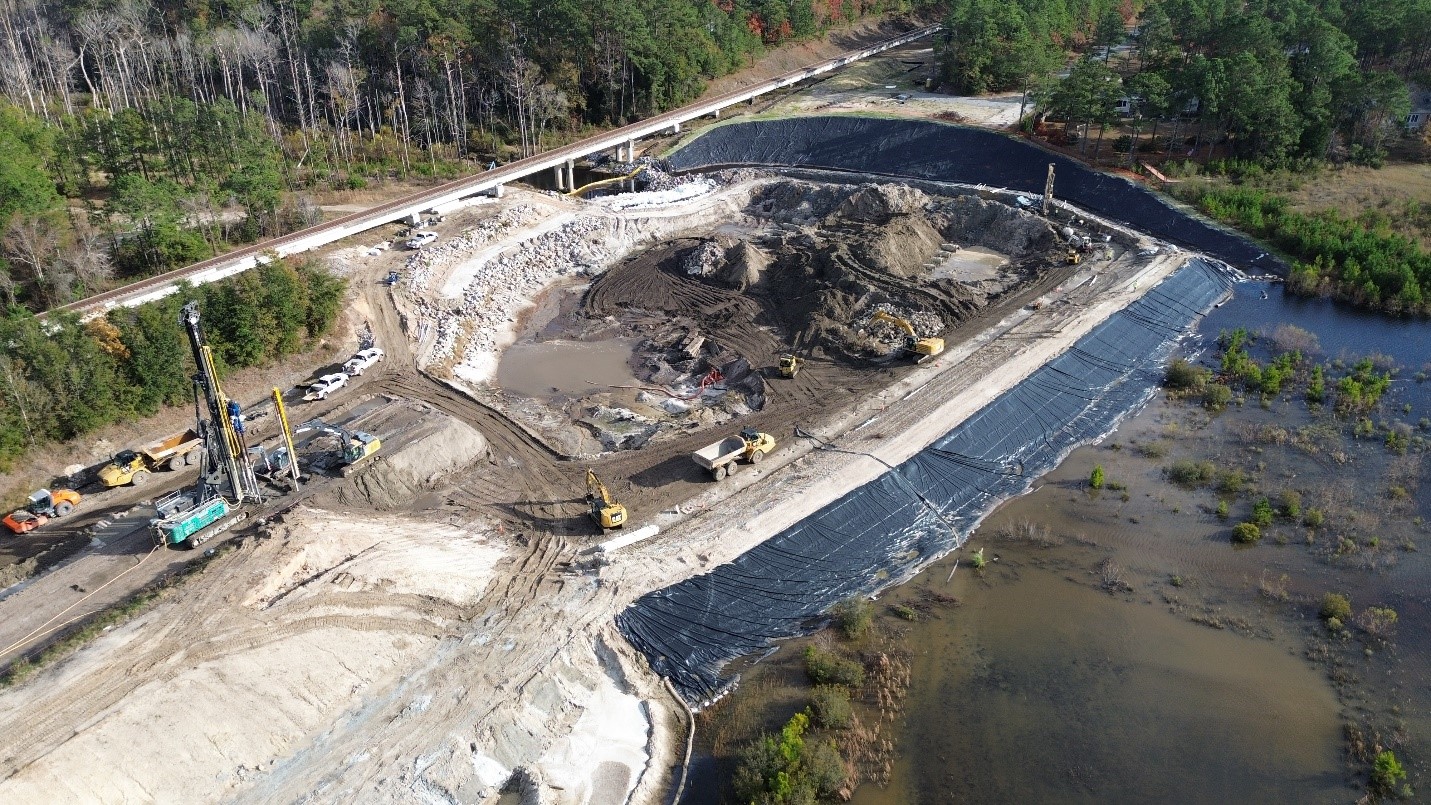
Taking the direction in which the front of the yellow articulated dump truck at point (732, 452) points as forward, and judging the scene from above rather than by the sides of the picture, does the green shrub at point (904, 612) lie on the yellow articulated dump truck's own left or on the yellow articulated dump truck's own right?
on the yellow articulated dump truck's own right

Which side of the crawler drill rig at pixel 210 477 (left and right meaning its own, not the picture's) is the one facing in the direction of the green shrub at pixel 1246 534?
right

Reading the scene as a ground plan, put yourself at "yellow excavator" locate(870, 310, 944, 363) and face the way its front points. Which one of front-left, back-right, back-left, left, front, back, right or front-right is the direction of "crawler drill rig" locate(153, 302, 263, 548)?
left

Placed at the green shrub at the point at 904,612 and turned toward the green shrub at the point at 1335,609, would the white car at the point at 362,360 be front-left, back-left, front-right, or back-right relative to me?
back-left

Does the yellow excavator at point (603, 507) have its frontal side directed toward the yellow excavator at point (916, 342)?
no

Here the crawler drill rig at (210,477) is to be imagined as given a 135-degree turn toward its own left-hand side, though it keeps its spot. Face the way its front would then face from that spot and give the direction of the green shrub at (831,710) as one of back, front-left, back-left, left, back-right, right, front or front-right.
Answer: back-left

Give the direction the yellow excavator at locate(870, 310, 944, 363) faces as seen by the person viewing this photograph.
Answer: facing away from the viewer and to the left of the viewer

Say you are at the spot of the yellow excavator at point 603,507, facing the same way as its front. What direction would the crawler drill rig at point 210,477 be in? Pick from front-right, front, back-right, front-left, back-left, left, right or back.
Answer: front-left

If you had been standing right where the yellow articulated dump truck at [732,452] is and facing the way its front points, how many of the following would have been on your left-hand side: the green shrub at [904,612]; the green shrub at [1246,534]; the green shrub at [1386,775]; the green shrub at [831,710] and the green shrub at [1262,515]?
0

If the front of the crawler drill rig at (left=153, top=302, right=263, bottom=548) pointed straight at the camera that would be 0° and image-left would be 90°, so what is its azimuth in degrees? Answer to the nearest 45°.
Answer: approximately 225°

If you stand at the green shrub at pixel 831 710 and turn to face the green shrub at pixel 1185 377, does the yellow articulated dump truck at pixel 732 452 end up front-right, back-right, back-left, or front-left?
front-left

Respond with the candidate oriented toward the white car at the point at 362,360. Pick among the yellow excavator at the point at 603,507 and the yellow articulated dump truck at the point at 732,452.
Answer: the yellow excavator

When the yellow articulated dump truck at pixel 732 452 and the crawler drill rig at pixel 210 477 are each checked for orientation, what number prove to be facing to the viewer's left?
0

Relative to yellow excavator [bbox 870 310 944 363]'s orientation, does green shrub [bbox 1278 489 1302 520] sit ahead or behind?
behind

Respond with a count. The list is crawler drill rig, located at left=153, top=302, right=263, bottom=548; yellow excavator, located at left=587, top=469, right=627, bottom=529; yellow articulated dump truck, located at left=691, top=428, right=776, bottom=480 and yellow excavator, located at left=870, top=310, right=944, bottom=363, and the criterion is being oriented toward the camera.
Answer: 0

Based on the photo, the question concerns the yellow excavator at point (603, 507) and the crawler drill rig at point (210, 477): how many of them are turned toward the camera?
0

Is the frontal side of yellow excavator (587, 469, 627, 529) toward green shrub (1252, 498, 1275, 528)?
no

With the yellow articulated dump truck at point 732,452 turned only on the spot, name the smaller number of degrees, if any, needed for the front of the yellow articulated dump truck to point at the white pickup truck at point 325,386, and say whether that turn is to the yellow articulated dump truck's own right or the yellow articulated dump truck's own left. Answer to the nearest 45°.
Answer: approximately 135° to the yellow articulated dump truck's own left

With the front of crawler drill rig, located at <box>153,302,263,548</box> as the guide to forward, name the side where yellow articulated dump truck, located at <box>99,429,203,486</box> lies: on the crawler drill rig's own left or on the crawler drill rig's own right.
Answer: on the crawler drill rig's own left

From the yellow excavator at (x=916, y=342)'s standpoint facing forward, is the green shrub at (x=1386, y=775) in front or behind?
behind

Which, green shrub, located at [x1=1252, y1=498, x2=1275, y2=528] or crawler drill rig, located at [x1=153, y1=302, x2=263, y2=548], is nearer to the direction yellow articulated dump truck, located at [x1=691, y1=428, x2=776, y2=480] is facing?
the green shrub

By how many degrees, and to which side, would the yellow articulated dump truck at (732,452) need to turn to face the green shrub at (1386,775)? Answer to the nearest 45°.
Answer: approximately 90° to its right

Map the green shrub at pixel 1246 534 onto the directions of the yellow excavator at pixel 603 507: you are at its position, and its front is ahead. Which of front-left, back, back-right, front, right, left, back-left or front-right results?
back-right

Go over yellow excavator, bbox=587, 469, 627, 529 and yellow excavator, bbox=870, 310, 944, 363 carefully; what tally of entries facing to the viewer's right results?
0
